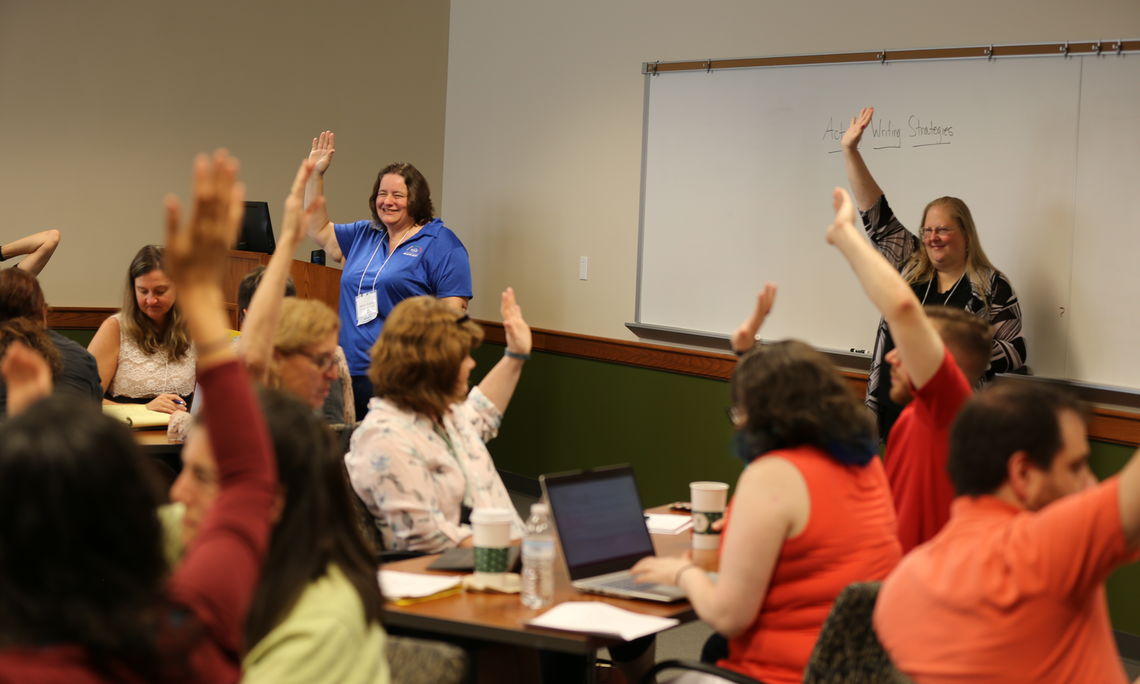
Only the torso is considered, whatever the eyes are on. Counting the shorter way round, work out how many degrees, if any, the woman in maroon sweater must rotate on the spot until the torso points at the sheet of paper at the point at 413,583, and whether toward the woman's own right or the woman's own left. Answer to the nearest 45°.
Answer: approximately 45° to the woman's own right

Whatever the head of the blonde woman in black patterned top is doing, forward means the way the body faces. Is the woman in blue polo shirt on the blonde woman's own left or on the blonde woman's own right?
on the blonde woman's own right

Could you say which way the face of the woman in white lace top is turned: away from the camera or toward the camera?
toward the camera

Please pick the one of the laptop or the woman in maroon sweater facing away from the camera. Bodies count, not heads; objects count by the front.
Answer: the woman in maroon sweater

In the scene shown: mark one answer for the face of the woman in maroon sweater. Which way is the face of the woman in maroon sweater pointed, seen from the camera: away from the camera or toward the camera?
away from the camera

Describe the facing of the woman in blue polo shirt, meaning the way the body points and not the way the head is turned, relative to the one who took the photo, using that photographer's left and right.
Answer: facing the viewer and to the left of the viewer

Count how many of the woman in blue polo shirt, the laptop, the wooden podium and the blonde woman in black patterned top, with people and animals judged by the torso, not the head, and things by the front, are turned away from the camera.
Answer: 0

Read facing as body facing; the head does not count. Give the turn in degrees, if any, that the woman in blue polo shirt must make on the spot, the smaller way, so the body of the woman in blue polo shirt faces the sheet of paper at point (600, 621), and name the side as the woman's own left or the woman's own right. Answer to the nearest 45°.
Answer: approximately 45° to the woman's own left

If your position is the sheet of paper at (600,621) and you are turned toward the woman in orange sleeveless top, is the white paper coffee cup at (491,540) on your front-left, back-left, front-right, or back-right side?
back-left

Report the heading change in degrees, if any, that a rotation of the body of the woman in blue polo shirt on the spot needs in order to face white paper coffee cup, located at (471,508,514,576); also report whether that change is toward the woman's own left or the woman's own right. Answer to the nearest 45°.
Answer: approximately 45° to the woman's own left

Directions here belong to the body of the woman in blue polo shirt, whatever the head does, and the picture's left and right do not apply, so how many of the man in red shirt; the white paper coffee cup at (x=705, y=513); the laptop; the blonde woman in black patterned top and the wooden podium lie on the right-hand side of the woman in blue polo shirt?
1

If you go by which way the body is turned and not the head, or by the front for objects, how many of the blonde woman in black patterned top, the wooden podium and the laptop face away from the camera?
0

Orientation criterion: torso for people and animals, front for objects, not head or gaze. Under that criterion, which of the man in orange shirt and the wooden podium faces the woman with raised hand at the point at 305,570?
the wooden podium

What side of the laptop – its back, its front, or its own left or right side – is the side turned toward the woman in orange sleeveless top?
front

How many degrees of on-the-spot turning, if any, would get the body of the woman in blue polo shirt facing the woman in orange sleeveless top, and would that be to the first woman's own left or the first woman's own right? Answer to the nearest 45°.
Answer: approximately 45° to the first woman's own left

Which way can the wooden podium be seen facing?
toward the camera

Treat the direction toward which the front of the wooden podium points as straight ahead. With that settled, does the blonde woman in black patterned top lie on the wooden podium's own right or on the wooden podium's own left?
on the wooden podium's own left

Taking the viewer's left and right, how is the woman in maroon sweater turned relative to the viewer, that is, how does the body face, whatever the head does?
facing away from the viewer

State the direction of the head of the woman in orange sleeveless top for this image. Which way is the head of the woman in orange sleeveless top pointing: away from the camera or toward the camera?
away from the camera

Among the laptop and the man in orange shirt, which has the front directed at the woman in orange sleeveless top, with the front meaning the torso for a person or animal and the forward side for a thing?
the laptop
